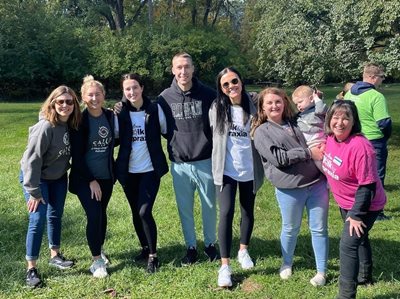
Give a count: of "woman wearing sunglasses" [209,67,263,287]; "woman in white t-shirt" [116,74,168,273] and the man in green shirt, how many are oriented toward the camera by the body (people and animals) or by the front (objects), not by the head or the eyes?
2

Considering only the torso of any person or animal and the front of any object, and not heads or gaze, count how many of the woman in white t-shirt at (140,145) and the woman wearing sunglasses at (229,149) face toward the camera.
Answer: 2

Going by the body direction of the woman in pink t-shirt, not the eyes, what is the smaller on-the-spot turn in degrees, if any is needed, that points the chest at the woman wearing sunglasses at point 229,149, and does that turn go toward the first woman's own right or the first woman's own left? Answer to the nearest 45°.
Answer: approximately 45° to the first woman's own right

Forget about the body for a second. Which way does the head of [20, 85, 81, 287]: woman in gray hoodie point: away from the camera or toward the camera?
toward the camera

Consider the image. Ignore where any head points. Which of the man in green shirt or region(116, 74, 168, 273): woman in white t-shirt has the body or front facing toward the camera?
the woman in white t-shirt

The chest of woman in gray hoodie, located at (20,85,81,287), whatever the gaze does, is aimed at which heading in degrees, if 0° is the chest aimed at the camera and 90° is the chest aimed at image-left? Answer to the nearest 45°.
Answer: approximately 315°

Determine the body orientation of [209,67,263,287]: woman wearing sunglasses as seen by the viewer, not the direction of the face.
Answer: toward the camera

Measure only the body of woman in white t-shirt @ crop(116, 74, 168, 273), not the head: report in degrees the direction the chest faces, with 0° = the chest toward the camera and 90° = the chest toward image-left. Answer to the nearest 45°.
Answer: approximately 0°

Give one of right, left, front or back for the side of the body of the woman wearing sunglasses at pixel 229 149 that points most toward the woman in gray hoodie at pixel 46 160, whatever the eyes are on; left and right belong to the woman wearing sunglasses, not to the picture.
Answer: right

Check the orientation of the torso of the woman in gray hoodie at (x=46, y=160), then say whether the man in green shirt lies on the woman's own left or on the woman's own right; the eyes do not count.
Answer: on the woman's own left

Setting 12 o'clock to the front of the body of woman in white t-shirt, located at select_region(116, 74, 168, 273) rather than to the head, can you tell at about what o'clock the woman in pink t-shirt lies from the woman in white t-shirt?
The woman in pink t-shirt is roughly at 10 o'clock from the woman in white t-shirt.

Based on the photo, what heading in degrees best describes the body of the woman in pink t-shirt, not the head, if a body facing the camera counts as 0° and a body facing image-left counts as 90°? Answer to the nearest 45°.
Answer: approximately 45°
